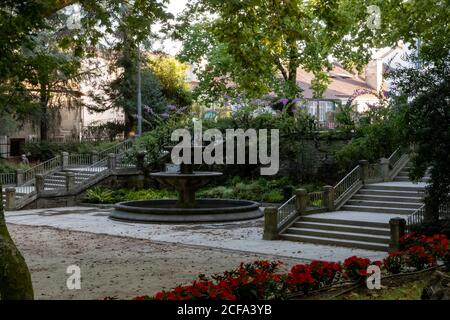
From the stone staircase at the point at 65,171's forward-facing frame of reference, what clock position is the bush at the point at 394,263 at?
The bush is roughly at 10 o'clock from the stone staircase.

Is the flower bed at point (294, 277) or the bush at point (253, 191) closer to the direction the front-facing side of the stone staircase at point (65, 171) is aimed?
the flower bed

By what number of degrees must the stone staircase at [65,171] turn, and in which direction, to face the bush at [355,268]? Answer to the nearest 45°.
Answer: approximately 45° to its left

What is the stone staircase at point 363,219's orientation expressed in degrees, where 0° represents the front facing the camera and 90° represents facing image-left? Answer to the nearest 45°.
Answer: approximately 45°

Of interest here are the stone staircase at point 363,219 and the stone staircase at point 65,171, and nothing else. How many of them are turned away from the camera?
0

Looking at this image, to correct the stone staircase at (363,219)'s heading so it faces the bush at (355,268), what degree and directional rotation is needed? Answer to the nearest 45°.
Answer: approximately 45° to its left

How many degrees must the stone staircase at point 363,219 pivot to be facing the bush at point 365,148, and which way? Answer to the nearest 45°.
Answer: approximately 135° to its right

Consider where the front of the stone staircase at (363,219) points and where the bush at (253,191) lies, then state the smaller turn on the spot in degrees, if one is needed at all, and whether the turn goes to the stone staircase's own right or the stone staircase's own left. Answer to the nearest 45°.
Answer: approximately 90° to the stone staircase's own right

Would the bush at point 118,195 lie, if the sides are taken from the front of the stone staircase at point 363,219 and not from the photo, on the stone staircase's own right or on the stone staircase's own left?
on the stone staircase's own right
